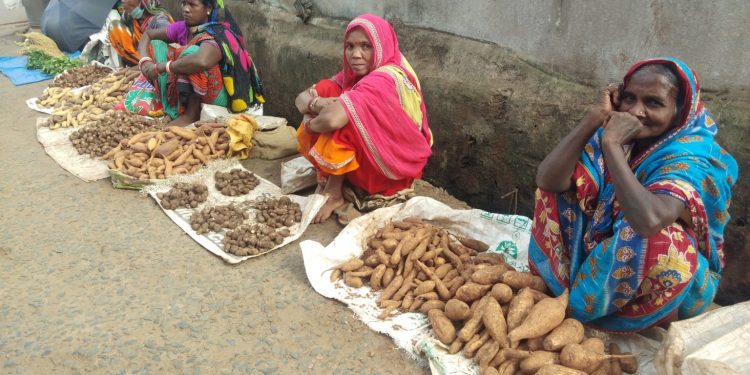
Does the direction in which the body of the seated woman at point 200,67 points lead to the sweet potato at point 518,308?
no

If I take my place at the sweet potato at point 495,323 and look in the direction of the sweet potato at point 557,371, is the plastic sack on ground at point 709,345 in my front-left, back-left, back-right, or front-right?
front-left

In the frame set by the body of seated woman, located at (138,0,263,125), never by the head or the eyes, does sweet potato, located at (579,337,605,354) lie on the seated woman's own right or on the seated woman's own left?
on the seated woman's own left

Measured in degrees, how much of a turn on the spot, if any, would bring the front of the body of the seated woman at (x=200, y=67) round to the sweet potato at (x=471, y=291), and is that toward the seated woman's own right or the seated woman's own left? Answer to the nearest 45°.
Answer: approximately 45° to the seated woman's own left

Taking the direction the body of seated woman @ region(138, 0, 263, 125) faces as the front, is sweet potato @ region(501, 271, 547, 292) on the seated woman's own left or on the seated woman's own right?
on the seated woman's own left

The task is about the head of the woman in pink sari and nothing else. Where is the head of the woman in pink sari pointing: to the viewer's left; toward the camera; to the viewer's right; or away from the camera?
toward the camera

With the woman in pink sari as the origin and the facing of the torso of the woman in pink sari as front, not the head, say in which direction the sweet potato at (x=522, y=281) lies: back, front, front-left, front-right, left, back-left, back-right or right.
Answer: left

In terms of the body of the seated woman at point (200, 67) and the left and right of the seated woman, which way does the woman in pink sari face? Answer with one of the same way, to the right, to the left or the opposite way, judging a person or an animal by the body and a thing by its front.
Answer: the same way

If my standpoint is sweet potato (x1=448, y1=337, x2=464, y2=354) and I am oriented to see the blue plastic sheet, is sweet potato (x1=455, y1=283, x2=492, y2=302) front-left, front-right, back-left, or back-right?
front-right

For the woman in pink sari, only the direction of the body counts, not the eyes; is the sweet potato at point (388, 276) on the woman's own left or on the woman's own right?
on the woman's own left

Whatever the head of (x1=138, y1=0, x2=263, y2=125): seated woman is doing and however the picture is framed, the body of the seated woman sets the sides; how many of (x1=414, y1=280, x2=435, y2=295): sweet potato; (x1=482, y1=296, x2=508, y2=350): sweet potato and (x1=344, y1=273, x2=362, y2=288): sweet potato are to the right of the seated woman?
0

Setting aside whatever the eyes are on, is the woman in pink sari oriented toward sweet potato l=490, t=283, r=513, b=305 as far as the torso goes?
no

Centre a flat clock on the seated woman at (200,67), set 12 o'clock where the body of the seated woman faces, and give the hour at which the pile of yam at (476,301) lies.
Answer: The pile of yam is roughly at 10 o'clock from the seated woman.

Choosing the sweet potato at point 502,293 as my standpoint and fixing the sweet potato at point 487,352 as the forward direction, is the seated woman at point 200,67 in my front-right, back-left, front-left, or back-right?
back-right

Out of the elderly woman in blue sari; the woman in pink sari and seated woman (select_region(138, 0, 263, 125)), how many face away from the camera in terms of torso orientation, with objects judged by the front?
0

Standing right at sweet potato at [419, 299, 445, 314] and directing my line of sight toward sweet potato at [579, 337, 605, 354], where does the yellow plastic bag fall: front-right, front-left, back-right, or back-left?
back-left

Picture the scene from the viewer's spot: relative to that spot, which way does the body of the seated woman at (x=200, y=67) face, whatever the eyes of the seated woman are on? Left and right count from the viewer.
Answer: facing the viewer and to the left of the viewer

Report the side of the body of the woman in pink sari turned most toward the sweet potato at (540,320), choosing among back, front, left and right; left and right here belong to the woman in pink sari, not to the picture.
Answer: left
